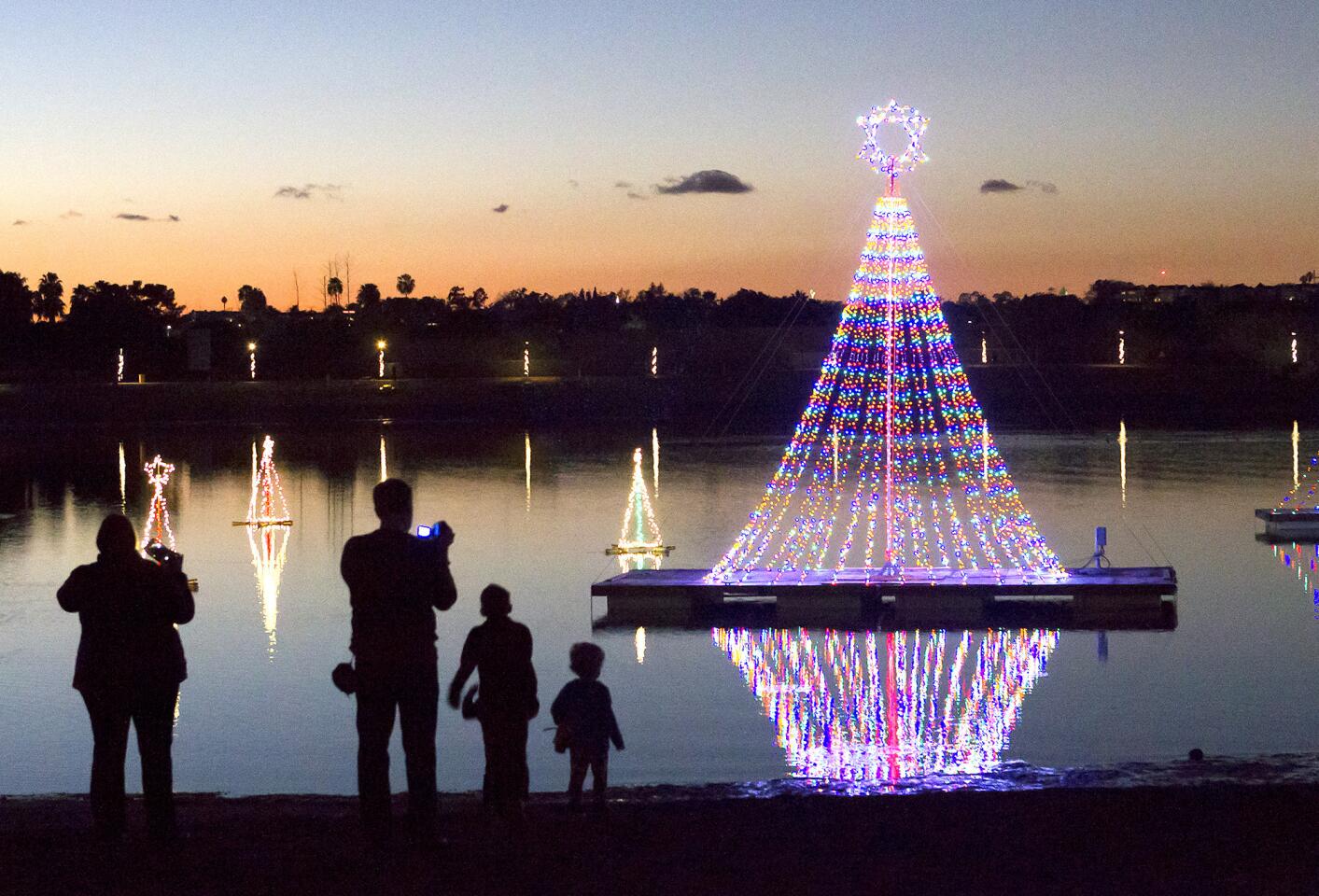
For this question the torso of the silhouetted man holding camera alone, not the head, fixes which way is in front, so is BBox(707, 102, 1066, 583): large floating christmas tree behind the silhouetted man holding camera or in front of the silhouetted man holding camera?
in front

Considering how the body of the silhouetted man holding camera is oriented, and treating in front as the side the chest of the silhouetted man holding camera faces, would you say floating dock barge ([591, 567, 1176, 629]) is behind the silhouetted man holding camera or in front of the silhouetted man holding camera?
in front

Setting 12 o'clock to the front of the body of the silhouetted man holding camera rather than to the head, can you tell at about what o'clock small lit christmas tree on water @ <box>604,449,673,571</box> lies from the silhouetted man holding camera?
The small lit christmas tree on water is roughly at 11 o'clock from the silhouetted man holding camera.

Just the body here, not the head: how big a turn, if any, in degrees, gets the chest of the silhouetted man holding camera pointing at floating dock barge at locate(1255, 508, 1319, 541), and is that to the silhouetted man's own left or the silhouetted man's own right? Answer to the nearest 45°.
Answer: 0° — they already face it

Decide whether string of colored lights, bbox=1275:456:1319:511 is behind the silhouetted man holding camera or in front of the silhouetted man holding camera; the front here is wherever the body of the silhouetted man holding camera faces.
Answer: in front

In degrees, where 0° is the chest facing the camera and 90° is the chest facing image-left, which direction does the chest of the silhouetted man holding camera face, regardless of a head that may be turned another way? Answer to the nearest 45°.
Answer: approximately 225°
